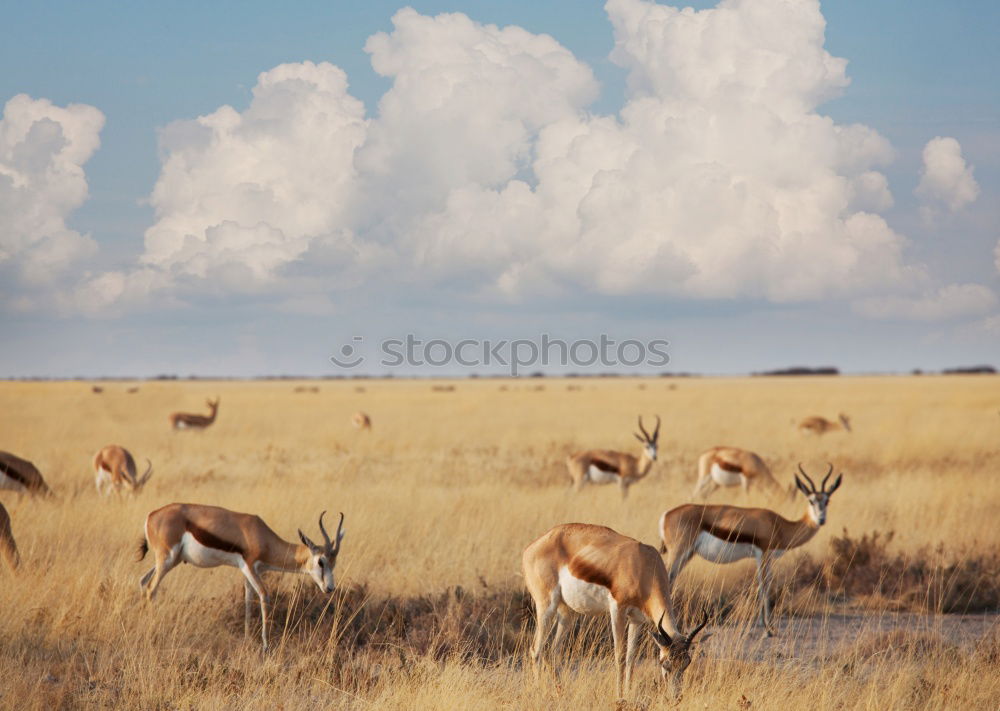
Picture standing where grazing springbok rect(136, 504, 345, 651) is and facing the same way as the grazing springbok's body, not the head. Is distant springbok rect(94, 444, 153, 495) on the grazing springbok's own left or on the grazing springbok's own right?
on the grazing springbok's own left

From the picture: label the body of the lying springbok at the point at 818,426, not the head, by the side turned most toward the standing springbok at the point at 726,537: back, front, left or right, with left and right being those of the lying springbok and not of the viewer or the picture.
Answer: right

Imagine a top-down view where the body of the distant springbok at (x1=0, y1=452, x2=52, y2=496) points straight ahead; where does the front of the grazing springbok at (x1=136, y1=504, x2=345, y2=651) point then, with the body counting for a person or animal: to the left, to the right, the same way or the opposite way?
the same way

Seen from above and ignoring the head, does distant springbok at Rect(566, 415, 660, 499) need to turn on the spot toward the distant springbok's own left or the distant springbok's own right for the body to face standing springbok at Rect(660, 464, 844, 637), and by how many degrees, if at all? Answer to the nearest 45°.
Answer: approximately 90° to the distant springbok's own right

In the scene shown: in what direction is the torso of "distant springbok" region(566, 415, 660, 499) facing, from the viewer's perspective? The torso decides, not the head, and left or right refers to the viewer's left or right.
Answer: facing to the right of the viewer

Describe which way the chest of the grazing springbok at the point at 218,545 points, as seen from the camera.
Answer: to the viewer's right

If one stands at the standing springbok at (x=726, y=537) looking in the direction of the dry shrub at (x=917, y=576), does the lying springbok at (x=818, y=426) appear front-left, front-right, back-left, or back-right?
front-left

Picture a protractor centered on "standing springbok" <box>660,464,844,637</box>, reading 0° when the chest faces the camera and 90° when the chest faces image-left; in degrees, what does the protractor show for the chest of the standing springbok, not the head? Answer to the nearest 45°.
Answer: approximately 270°

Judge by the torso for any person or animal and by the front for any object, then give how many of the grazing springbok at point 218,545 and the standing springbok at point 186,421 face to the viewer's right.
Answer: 2

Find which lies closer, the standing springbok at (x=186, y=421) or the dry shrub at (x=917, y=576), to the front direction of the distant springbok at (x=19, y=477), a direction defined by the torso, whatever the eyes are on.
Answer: the dry shrub

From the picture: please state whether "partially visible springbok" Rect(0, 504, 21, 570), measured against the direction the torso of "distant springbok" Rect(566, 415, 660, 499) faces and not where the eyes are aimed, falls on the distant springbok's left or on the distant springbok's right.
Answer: on the distant springbok's right

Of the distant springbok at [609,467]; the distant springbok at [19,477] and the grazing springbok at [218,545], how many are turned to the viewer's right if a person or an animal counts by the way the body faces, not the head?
3

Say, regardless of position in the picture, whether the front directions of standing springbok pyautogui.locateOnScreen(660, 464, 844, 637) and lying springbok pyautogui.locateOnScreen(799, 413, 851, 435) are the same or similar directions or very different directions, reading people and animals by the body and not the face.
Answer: same or similar directions

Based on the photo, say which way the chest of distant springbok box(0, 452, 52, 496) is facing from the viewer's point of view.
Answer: to the viewer's right

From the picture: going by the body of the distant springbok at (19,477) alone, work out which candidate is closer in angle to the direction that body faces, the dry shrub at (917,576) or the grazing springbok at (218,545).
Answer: the dry shrub
